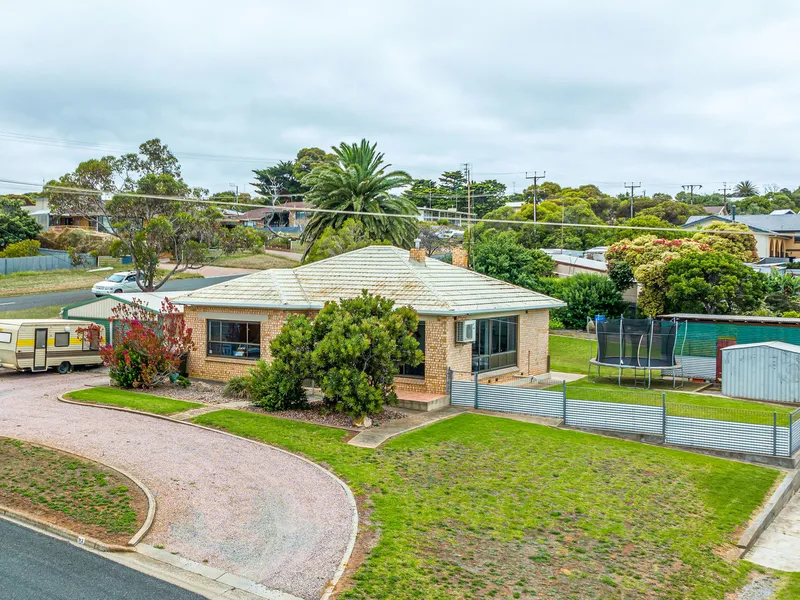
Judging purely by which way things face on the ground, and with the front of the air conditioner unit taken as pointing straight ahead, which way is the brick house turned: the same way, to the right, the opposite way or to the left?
to the right

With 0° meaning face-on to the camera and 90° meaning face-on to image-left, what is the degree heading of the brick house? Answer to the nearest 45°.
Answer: approximately 45°

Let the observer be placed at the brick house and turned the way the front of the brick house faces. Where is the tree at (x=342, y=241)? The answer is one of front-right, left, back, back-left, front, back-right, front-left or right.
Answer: back-right

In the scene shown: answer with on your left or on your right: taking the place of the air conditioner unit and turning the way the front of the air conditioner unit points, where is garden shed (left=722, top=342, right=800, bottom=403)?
on your left

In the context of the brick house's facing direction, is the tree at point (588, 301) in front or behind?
behind

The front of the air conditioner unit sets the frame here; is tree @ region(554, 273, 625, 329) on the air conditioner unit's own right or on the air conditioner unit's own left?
on the air conditioner unit's own left

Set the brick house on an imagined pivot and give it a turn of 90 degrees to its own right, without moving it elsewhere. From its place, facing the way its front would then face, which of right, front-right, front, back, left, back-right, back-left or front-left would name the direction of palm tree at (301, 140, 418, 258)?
front-right

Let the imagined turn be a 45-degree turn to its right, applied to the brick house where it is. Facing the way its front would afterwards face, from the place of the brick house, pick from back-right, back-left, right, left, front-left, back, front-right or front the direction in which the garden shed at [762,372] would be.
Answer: back

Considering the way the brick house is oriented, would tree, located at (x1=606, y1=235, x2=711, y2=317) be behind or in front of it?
behind

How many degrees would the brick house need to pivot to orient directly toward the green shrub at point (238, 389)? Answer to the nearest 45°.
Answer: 0° — it already faces it

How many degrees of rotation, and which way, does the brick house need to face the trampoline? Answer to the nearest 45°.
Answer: approximately 135° to its left

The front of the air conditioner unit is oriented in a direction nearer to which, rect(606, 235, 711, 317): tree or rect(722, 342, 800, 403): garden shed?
the garden shed

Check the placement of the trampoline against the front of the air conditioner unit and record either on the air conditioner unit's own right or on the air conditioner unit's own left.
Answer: on the air conditioner unit's own left

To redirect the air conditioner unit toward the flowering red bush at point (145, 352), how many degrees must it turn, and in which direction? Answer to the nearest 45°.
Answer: approximately 135° to its right

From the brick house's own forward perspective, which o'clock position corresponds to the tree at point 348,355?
The tree is roughly at 11 o'clock from the brick house.

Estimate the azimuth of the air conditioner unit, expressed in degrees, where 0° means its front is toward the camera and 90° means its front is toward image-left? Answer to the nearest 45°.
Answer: approximately 315°
